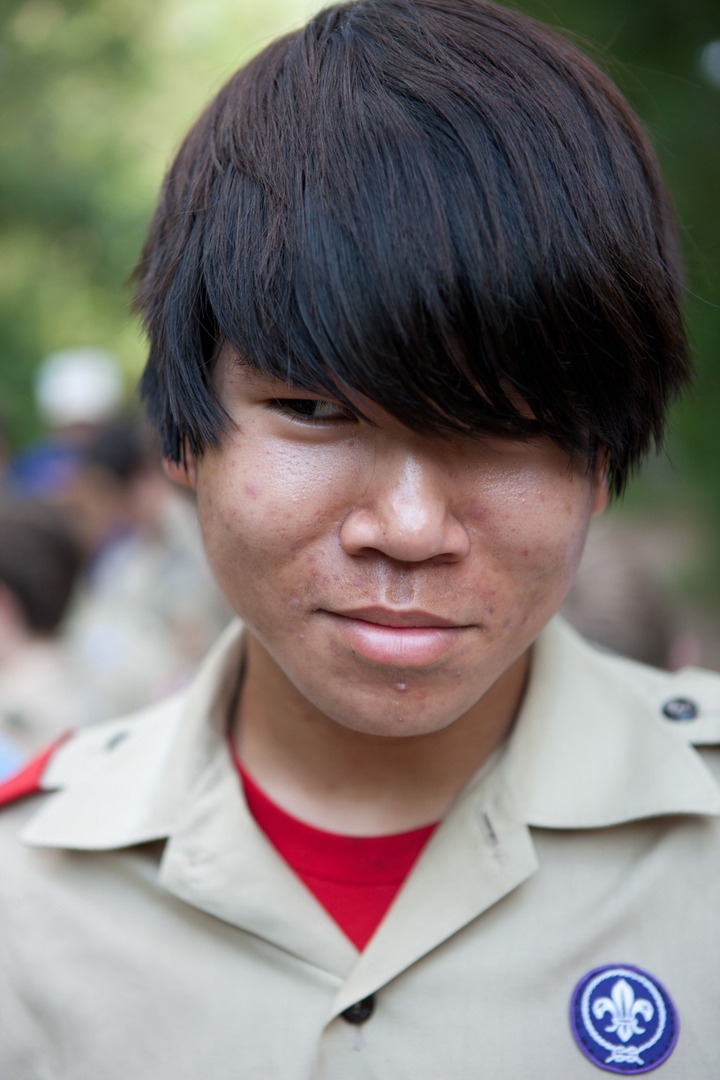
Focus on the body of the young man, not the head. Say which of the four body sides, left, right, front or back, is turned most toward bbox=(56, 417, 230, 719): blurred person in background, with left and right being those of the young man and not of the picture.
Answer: back

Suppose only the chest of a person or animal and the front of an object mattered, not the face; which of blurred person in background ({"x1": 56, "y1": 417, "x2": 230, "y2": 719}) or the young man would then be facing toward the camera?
the young man

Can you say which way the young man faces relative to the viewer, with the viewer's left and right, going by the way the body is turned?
facing the viewer

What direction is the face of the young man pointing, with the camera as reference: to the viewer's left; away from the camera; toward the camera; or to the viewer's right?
toward the camera

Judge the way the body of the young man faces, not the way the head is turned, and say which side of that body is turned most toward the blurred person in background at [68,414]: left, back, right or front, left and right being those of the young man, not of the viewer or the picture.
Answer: back
